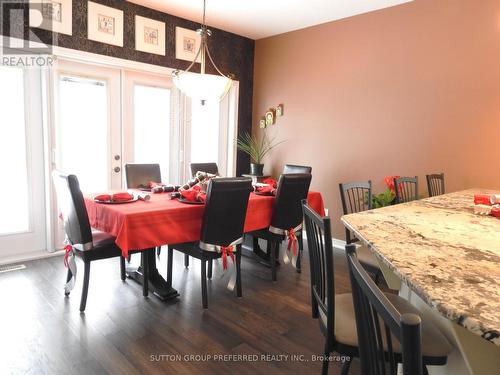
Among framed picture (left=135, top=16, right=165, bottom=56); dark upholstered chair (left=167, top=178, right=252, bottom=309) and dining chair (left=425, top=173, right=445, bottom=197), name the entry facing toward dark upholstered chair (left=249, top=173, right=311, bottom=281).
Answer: the framed picture

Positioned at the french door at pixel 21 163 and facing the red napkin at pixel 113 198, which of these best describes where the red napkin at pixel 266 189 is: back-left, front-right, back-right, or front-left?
front-left

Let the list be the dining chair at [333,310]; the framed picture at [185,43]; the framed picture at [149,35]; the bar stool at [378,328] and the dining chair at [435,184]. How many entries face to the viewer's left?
0

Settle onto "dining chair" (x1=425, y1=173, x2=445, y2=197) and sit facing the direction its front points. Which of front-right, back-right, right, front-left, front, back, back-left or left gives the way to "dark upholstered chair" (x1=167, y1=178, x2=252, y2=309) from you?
right

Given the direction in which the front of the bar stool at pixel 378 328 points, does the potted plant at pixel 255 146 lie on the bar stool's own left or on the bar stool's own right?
on the bar stool's own left

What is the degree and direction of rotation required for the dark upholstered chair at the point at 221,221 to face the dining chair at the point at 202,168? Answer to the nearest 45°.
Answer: approximately 45° to its right

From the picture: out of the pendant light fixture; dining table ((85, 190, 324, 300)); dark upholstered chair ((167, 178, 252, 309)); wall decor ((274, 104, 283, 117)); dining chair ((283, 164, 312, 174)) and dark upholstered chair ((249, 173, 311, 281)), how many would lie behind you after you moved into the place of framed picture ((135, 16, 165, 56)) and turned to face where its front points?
0

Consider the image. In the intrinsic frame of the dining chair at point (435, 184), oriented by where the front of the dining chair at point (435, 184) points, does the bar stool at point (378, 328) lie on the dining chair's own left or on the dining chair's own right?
on the dining chair's own right

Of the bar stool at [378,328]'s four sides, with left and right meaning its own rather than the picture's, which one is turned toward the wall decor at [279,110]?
left

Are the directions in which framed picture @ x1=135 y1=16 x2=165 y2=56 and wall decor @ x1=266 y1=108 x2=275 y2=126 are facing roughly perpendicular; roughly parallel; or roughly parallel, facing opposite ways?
roughly perpendicular

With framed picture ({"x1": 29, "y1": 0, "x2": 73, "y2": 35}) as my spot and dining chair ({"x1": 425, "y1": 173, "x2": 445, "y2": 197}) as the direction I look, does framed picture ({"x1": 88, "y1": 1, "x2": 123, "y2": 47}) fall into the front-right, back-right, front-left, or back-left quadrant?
front-left

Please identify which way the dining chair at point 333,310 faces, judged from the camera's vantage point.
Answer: facing away from the viewer and to the right of the viewer

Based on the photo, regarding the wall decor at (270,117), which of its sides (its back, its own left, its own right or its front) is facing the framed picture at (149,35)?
front

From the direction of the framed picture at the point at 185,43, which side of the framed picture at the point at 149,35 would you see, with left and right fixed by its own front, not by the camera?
left

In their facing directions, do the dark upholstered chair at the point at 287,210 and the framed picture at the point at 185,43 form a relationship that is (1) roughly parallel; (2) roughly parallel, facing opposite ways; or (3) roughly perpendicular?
roughly parallel, facing opposite ways

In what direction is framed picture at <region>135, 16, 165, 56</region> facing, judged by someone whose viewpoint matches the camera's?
facing the viewer and to the right of the viewer

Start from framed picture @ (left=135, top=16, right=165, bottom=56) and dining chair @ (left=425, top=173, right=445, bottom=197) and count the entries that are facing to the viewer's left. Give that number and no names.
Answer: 0

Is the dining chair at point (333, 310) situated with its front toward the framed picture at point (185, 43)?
no

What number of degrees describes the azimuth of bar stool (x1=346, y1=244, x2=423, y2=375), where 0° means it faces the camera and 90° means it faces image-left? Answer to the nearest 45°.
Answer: approximately 225°

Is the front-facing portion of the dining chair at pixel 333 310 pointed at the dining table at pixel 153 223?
no

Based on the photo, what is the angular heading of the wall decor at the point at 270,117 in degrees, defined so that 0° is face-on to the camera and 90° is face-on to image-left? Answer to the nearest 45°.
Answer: approximately 45°

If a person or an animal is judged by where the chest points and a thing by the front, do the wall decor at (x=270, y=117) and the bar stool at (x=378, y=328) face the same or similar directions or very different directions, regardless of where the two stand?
very different directions

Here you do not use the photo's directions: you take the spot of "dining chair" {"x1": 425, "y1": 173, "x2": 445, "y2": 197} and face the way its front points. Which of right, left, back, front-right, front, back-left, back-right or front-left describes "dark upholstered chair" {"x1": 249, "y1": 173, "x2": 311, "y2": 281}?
right
